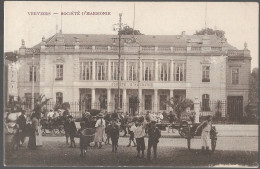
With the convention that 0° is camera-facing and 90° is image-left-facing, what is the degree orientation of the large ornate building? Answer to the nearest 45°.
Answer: approximately 0°

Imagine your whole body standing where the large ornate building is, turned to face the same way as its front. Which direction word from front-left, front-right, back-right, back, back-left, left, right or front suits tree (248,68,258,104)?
left
